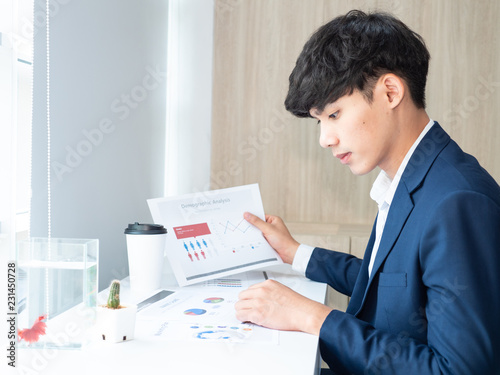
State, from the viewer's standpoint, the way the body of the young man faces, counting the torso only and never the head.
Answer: to the viewer's left

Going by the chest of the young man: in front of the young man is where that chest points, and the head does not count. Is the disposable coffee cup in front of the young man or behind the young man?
in front

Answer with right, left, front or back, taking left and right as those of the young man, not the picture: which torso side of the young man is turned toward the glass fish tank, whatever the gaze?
front
